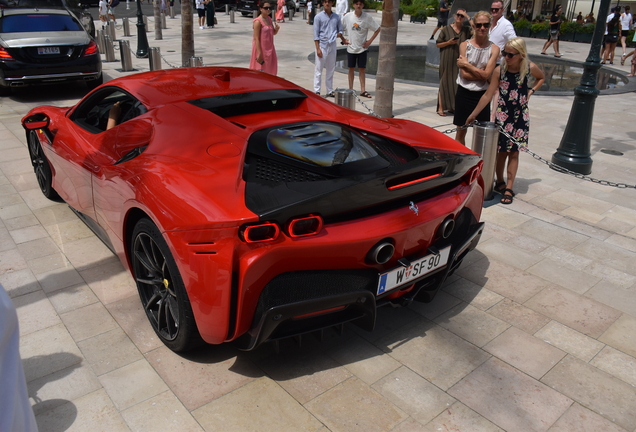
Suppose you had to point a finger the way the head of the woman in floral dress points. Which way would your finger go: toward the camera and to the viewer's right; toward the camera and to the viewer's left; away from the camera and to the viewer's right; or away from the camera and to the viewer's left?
toward the camera and to the viewer's left

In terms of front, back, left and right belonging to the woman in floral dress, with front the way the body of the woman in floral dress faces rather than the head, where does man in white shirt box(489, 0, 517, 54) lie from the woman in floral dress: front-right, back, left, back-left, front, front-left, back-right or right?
back-right

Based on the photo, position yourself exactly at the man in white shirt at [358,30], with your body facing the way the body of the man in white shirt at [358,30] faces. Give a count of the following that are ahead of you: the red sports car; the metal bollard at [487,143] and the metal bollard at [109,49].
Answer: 2

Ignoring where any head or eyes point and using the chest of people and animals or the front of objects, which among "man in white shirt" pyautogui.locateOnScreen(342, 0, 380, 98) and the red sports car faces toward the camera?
the man in white shirt

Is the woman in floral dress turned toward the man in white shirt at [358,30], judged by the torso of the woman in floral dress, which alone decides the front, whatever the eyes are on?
no

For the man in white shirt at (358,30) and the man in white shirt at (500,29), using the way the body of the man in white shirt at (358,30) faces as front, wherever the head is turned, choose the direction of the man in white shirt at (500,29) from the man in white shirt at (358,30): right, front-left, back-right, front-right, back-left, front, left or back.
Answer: front-left

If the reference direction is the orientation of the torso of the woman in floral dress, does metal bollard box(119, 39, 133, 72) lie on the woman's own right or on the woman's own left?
on the woman's own right

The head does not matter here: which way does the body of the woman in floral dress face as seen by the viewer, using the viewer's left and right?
facing the viewer and to the left of the viewer

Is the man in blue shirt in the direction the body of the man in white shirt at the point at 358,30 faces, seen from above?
no

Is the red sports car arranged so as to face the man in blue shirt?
no

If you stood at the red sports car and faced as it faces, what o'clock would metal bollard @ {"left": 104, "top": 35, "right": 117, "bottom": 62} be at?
The metal bollard is roughly at 1 o'clock from the red sports car.

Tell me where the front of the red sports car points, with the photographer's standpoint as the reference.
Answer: facing away from the viewer and to the left of the viewer

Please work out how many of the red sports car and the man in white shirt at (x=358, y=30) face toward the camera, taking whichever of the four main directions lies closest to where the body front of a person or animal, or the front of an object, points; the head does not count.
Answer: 1

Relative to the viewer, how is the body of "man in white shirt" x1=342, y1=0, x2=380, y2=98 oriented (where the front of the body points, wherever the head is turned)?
toward the camera

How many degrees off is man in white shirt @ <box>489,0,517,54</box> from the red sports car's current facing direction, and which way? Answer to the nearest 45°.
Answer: approximately 90° to its right

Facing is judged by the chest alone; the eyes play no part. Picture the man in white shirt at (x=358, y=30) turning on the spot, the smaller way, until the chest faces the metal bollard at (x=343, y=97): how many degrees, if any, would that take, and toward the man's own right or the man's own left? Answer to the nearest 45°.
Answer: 0° — they already face it
